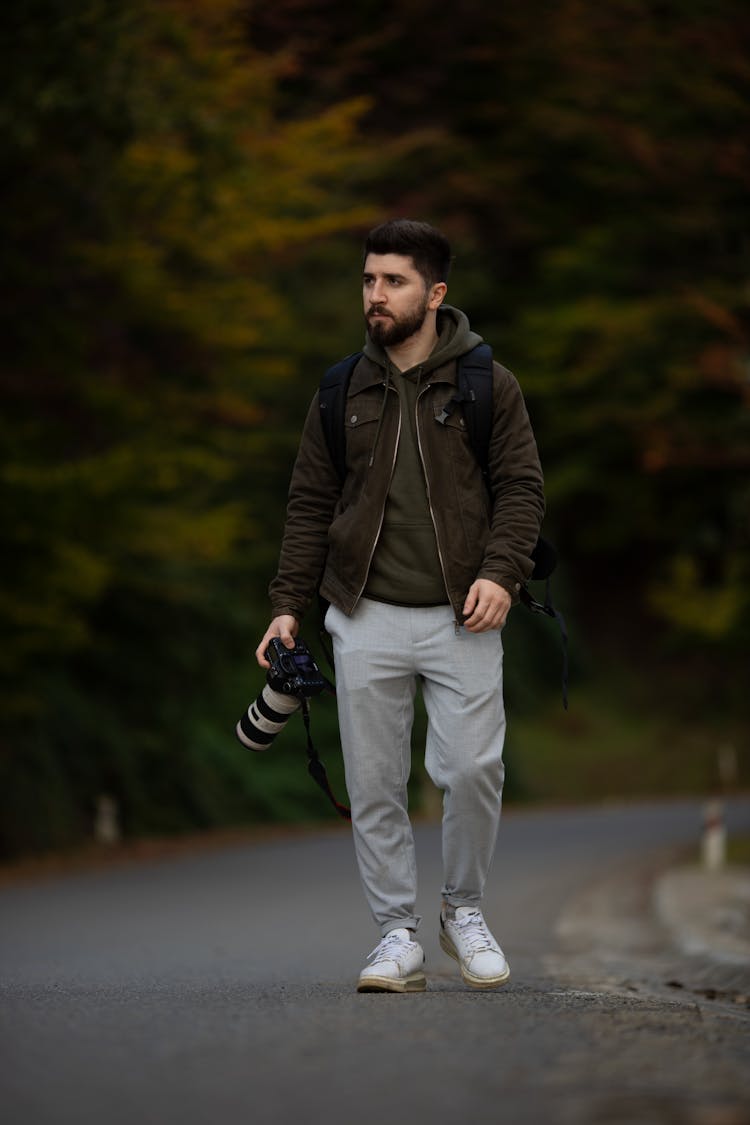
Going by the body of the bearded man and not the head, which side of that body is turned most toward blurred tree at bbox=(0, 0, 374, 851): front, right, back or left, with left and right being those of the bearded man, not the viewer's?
back

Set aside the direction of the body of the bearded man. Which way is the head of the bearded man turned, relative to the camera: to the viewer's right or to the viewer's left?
to the viewer's left

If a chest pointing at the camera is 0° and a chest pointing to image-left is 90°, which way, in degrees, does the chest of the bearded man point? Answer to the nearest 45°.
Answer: approximately 0°

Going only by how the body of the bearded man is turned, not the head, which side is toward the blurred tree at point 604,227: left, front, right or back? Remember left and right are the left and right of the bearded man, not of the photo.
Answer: back
